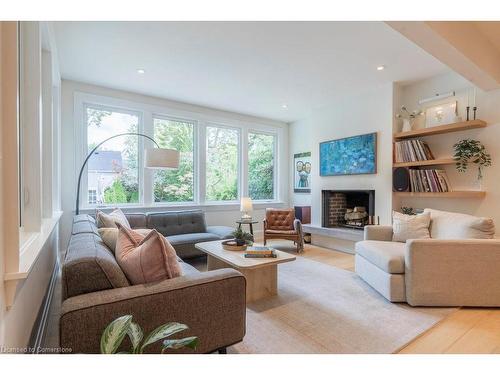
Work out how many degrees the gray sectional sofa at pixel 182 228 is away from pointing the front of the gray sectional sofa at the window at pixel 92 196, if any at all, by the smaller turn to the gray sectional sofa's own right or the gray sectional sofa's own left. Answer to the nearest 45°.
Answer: approximately 135° to the gray sectional sofa's own right

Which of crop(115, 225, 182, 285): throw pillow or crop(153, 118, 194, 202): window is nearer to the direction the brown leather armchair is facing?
the throw pillow

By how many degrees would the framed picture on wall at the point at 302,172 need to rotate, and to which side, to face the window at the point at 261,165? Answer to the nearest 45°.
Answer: approximately 45° to its right

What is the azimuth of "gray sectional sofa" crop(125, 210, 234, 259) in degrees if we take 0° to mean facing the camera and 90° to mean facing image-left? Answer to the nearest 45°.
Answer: approximately 315°

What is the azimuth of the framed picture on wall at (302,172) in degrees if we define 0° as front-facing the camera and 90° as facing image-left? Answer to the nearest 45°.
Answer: approximately 45°

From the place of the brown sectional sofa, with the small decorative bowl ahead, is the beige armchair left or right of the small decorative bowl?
right
